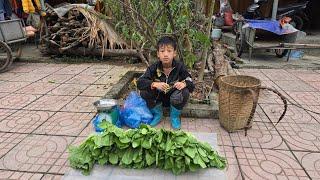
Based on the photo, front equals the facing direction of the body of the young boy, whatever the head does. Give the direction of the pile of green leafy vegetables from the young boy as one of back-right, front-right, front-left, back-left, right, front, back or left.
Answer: front

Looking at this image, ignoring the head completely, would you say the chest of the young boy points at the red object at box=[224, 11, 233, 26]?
no

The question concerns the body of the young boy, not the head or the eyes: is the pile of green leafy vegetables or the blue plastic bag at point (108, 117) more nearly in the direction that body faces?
the pile of green leafy vegetables

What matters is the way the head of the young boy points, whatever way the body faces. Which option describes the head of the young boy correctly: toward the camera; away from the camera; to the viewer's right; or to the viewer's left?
toward the camera

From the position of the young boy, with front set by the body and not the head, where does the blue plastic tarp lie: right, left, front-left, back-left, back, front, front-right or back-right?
back-left

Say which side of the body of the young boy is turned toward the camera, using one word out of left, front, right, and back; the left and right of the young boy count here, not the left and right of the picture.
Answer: front

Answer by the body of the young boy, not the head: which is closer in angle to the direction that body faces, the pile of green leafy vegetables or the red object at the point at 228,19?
the pile of green leafy vegetables

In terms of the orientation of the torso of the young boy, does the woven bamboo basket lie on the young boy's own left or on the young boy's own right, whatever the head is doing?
on the young boy's own left

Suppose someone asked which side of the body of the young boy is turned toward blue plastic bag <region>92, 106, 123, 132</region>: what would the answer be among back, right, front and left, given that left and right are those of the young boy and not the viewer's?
right

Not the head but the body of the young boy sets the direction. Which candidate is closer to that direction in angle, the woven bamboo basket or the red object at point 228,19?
the woven bamboo basket

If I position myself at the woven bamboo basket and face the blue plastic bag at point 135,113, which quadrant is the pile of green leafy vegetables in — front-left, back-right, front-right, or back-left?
front-left

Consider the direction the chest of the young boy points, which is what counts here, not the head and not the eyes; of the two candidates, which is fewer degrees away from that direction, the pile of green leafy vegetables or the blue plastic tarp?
the pile of green leafy vegetables

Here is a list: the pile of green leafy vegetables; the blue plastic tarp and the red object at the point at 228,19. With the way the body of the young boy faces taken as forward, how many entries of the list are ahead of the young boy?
1
